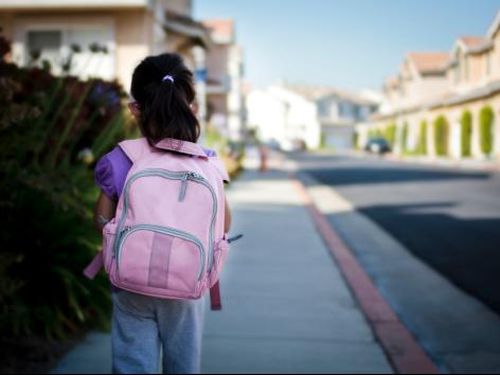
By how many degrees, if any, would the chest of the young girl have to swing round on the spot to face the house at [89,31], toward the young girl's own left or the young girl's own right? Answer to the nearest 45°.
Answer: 0° — they already face it

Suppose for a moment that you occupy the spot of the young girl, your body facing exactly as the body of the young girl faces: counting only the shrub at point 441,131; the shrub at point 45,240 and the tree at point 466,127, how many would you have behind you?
0

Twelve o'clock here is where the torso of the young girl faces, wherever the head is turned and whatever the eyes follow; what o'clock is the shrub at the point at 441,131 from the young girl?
The shrub is roughly at 1 o'clock from the young girl.

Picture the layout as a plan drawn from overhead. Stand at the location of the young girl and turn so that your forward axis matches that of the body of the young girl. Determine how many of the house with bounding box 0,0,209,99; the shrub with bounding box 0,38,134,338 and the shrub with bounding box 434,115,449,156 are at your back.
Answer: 0

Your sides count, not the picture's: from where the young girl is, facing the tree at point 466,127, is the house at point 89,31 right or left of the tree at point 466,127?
left

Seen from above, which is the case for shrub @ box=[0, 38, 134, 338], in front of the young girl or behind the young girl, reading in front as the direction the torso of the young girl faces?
in front

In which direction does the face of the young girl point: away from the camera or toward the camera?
away from the camera

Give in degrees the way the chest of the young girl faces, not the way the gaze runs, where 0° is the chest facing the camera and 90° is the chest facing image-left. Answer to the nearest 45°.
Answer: approximately 180°

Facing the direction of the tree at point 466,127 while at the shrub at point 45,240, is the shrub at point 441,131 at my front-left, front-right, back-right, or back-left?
front-left
